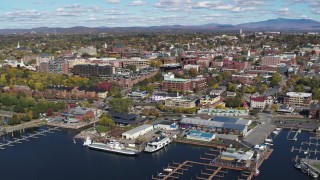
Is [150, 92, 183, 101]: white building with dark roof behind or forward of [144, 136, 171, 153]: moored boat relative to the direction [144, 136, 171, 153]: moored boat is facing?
behind

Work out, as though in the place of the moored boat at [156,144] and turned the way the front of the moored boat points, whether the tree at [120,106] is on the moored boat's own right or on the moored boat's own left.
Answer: on the moored boat's own right

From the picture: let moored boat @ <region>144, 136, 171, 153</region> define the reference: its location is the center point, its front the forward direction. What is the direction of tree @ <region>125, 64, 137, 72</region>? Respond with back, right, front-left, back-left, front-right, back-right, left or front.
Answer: back-right

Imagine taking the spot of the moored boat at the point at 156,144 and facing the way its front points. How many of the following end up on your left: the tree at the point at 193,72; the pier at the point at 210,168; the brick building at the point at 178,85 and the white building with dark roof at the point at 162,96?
1

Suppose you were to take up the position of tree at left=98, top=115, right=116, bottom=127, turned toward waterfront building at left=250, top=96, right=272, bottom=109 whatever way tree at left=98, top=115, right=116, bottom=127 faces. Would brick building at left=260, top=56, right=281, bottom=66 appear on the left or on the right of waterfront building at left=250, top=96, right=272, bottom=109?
left

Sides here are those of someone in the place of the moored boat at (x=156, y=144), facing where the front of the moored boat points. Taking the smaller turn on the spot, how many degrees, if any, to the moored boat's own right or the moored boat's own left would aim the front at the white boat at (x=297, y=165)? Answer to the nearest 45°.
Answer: approximately 90° to the moored boat's own left

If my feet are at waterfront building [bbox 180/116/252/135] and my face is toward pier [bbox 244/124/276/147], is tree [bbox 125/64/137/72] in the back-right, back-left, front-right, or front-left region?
back-left

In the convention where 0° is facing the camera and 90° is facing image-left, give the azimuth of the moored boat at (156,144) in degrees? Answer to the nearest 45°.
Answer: approximately 45°

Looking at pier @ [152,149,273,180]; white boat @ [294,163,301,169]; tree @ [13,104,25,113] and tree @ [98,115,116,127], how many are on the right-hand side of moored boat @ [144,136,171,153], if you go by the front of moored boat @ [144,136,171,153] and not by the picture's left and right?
2

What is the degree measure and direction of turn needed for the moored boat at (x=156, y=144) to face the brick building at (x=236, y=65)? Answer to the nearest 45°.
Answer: approximately 135° to its right

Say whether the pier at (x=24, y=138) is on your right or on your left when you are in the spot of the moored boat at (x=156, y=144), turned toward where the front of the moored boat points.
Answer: on your right

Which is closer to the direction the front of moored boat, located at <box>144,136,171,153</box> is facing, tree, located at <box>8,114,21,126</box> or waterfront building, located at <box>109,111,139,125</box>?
the tree

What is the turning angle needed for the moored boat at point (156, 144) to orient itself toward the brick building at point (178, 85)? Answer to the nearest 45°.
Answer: approximately 135° to its right

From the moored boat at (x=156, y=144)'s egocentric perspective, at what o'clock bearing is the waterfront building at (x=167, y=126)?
The waterfront building is roughly at 5 o'clock from the moored boat.

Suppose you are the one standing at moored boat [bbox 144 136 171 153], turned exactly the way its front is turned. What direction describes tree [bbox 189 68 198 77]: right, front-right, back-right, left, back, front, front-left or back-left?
back-right
